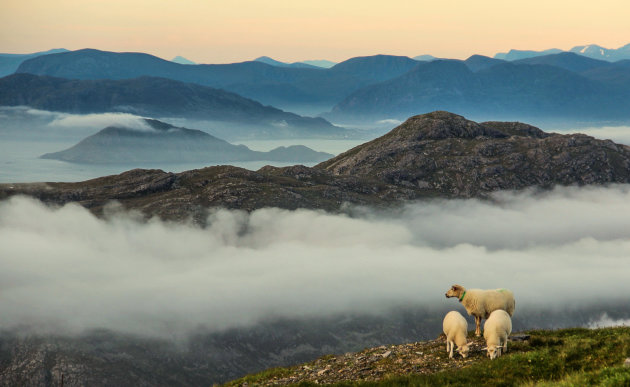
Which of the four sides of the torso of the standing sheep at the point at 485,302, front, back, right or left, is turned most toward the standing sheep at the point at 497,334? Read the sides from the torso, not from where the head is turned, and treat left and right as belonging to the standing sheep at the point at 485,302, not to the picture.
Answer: left

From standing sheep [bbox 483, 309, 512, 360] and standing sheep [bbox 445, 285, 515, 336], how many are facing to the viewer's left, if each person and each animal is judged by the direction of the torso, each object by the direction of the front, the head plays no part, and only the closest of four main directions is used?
1

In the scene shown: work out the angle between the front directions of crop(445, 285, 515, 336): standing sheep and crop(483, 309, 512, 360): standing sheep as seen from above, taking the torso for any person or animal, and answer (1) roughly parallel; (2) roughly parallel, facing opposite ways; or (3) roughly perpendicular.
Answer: roughly perpendicular

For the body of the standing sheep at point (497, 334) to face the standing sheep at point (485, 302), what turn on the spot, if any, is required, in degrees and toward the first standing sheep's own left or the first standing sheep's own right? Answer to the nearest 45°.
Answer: approximately 180°

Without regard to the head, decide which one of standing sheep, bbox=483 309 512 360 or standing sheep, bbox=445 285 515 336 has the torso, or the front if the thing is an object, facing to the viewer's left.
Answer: standing sheep, bbox=445 285 515 336

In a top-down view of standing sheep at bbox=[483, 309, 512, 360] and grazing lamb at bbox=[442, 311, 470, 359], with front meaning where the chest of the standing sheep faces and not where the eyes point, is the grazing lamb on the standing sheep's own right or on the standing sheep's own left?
on the standing sheep's own right

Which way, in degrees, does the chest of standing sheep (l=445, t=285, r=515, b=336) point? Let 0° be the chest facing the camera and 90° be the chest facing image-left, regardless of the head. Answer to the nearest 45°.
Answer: approximately 90°

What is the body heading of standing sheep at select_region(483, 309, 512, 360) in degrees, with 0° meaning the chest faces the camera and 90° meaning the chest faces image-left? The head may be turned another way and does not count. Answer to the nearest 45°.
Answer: approximately 0°
